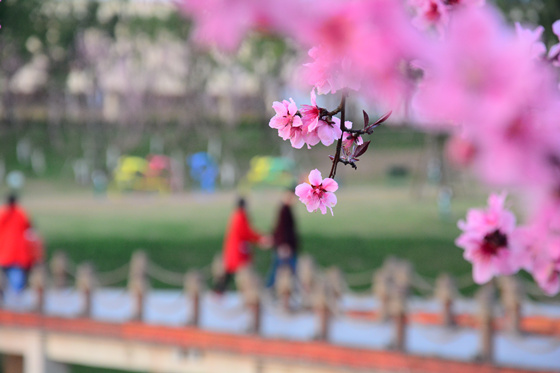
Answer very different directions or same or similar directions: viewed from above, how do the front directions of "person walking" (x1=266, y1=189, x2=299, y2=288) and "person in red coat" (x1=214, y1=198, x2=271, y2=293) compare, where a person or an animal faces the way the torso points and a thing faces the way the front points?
same or similar directions
